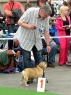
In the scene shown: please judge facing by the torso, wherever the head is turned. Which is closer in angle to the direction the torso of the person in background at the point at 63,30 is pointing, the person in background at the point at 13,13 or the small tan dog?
the small tan dog

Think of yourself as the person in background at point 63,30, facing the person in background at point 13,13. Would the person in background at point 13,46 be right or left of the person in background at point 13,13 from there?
left

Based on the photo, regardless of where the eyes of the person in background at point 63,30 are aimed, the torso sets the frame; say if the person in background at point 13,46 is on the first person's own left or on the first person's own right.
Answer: on the first person's own right
